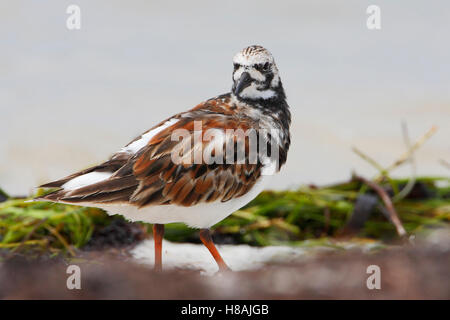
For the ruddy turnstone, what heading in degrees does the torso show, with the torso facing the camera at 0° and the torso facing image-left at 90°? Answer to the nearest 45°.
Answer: approximately 270°
